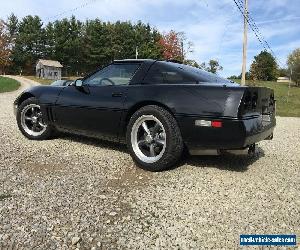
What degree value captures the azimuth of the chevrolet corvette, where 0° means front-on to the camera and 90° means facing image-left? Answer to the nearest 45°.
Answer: approximately 135°
